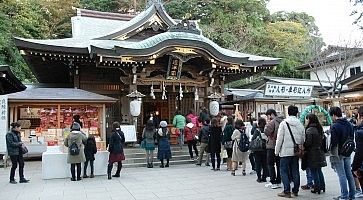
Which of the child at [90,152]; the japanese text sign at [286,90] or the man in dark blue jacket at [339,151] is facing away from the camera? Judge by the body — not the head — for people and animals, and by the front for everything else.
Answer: the child

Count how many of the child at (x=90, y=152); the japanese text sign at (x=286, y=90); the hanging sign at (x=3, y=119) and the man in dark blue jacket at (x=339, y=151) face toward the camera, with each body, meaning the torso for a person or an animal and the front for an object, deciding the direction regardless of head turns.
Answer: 2

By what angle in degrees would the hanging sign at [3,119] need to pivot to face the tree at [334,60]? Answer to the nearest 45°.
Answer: approximately 90° to its left

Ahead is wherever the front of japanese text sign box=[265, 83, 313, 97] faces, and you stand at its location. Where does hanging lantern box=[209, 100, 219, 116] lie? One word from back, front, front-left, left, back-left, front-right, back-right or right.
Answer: right

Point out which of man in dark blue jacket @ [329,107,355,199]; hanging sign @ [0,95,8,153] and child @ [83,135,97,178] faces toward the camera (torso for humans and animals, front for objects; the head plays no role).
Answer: the hanging sign

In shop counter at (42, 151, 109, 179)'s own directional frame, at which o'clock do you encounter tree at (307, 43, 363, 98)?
The tree is roughly at 8 o'clock from the shop counter.

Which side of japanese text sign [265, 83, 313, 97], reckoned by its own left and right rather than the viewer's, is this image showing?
front

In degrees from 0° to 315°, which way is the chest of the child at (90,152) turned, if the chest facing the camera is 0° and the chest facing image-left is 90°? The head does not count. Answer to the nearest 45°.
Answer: approximately 180°

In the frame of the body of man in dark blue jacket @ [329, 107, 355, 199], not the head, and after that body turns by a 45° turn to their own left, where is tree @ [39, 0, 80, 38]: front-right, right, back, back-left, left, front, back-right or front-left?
right

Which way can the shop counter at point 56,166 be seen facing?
toward the camera

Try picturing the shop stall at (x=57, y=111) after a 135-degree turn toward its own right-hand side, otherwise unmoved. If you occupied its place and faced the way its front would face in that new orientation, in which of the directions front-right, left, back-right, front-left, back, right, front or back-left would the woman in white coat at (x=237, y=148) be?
back

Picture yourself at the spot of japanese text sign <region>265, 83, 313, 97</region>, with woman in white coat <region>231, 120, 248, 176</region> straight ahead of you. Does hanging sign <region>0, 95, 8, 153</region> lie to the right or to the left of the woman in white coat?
right

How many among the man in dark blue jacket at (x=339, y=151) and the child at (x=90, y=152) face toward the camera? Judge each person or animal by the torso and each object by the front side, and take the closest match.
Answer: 0

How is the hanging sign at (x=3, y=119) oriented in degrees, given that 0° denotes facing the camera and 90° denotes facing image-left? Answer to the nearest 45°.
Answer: approximately 0°

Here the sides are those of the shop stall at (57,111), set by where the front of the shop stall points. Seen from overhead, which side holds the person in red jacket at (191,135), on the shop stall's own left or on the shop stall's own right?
on the shop stall's own left
